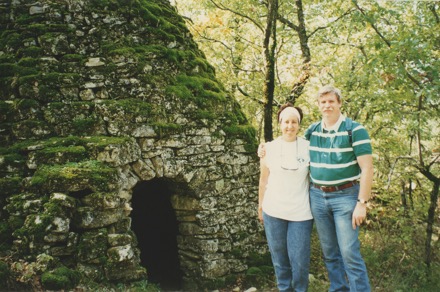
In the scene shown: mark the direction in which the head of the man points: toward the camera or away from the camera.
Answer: toward the camera

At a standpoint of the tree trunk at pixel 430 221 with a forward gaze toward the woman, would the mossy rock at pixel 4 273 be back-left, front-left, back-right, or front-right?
front-right

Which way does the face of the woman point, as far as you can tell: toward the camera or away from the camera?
toward the camera

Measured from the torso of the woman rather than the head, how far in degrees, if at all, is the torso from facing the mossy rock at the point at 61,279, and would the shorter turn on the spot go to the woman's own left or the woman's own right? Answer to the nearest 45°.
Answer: approximately 90° to the woman's own right

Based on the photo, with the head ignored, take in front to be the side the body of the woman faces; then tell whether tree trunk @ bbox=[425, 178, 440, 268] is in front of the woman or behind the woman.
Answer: behind

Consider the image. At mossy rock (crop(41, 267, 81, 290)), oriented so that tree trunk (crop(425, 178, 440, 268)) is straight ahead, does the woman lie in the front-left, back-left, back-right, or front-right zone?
front-right

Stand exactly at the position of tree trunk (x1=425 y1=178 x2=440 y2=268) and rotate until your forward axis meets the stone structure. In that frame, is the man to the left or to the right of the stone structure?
left

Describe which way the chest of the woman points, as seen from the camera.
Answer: toward the camera

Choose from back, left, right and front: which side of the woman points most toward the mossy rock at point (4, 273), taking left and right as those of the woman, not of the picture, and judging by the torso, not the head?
right
